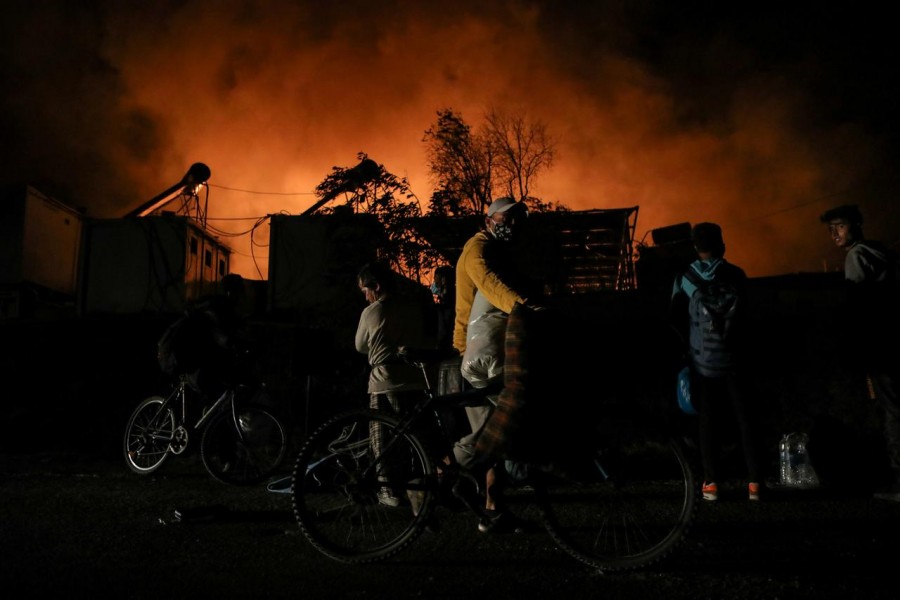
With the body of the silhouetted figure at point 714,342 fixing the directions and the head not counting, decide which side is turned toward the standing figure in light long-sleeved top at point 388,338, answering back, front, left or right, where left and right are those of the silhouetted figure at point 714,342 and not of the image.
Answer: left

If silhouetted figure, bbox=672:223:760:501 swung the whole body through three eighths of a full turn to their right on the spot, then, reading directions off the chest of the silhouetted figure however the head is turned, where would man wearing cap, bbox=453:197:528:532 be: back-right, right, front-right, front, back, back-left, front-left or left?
right

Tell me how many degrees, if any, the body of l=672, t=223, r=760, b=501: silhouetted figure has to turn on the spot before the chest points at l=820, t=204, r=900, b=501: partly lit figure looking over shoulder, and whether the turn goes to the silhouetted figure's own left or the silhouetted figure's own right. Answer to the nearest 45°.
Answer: approximately 45° to the silhouetted figure's own right

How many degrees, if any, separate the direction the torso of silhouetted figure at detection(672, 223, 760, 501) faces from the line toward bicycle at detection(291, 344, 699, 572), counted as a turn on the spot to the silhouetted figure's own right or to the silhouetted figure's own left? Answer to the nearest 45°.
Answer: approximately 135° to the silhouetted figure's own left

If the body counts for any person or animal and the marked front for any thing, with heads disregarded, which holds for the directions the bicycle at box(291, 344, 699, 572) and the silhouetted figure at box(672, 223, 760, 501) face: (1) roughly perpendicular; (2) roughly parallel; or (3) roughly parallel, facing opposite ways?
roughly perpendicular

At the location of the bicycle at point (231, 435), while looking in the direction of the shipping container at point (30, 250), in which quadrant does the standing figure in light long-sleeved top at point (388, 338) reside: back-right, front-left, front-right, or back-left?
back-right

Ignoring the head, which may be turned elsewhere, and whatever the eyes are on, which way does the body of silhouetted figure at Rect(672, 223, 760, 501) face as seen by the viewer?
away from the camera

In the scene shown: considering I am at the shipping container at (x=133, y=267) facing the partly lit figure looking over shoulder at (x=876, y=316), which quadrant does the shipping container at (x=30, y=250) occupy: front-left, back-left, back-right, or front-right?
back-right

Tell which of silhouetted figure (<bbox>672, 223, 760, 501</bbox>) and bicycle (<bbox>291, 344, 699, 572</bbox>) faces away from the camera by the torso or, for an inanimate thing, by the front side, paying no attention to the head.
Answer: the silhouetted figure
